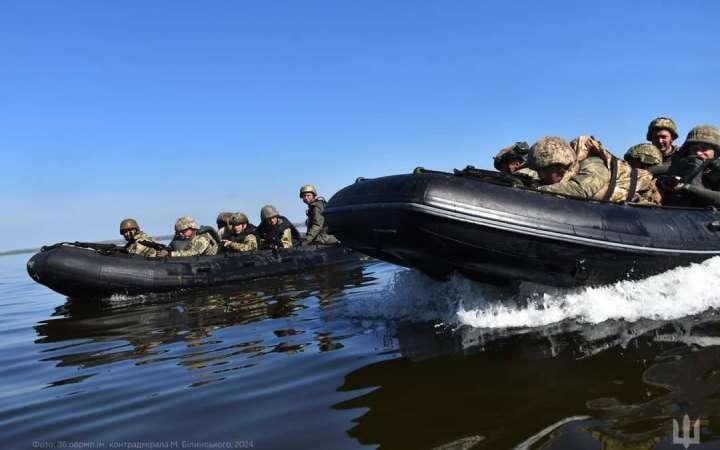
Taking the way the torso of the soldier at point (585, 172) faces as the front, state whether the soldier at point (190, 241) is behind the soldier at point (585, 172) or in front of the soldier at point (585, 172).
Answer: in front

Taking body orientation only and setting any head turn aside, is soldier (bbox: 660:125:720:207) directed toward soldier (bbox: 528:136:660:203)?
yes

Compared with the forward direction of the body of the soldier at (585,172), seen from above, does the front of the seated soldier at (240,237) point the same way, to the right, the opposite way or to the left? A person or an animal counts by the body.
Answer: to the left

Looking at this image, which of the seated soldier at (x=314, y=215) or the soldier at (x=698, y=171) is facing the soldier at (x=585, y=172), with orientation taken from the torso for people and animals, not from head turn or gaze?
the soldier at (x=698, y=171)

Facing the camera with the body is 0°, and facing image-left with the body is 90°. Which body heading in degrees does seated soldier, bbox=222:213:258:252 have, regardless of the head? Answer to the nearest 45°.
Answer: approximately 45°

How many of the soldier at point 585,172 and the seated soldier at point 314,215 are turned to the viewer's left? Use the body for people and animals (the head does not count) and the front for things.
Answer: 2

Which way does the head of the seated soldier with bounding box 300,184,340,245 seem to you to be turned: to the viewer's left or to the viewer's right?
to the viewer's left

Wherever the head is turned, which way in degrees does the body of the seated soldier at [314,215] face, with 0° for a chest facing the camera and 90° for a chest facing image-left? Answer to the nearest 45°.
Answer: approximately 90°

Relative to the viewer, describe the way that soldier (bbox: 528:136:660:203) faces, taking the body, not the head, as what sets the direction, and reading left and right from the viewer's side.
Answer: facing to the left of the viewer
